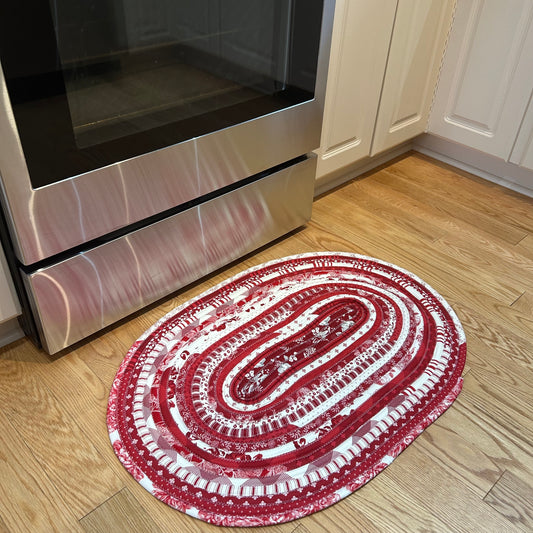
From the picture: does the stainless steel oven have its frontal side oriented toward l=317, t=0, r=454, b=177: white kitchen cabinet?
no

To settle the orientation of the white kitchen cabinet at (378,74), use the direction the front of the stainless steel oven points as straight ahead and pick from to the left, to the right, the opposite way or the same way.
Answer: the same way

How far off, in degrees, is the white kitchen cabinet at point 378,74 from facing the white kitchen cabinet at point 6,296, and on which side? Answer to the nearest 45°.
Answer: approximately 90° to its right

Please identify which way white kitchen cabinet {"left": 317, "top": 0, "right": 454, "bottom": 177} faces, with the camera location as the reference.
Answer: facing the viewer and to the right of the viewer

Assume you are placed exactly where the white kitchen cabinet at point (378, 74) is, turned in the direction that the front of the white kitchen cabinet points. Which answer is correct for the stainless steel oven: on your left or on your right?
on your right

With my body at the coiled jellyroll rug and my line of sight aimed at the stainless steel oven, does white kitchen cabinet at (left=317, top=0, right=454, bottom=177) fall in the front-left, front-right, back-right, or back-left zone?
front-right

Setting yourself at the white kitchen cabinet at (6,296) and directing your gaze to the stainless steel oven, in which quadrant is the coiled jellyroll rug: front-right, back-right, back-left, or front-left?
front-right

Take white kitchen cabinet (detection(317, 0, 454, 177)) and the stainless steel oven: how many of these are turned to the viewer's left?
0
